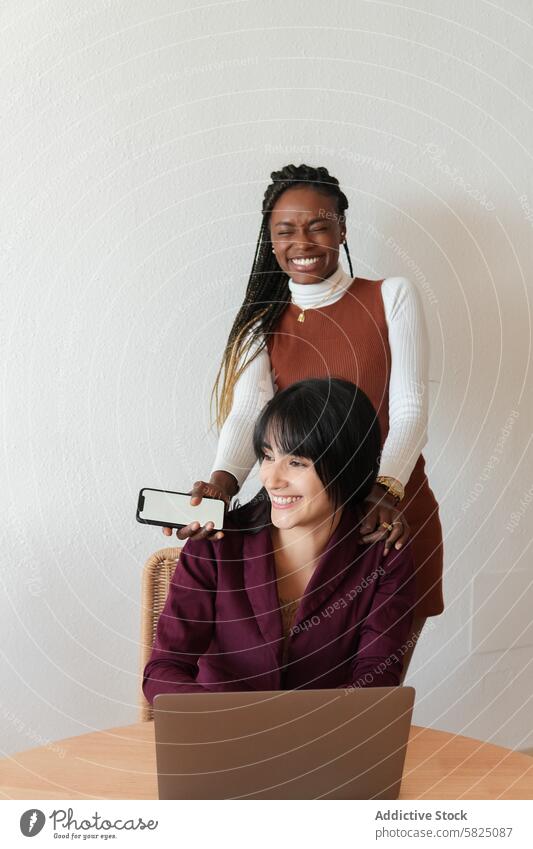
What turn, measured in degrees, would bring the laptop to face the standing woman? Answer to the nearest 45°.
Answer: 0° — it already faces them

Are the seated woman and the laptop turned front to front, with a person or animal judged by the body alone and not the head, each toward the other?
yes

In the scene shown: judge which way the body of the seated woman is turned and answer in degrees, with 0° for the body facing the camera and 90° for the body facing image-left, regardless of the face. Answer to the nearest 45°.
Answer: approximately 0°

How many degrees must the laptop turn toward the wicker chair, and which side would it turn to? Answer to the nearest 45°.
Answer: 0° — it already faces it

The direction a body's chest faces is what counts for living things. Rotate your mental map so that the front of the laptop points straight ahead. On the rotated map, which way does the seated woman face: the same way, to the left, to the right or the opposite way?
the opposite way

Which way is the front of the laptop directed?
away from the camera

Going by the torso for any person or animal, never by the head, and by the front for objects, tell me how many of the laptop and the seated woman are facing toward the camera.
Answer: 1
